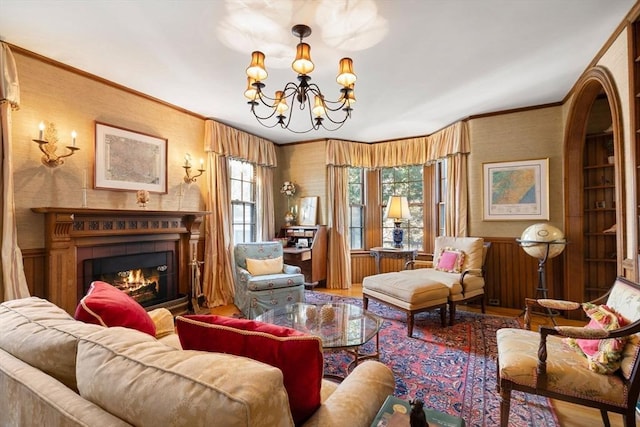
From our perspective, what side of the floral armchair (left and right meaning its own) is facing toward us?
left

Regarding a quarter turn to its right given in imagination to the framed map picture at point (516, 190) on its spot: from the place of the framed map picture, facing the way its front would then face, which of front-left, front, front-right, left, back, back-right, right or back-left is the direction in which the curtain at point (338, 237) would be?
front

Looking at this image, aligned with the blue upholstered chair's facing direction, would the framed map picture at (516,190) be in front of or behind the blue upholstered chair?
in front

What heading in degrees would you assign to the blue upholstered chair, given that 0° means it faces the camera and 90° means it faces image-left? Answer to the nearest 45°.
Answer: approximately 315°

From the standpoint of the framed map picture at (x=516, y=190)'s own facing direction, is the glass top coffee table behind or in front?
in front

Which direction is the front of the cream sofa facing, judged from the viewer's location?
facing away from the viewer and to the right of the viewer

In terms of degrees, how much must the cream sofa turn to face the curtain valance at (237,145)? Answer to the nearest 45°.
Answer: approximately 45° to its left
